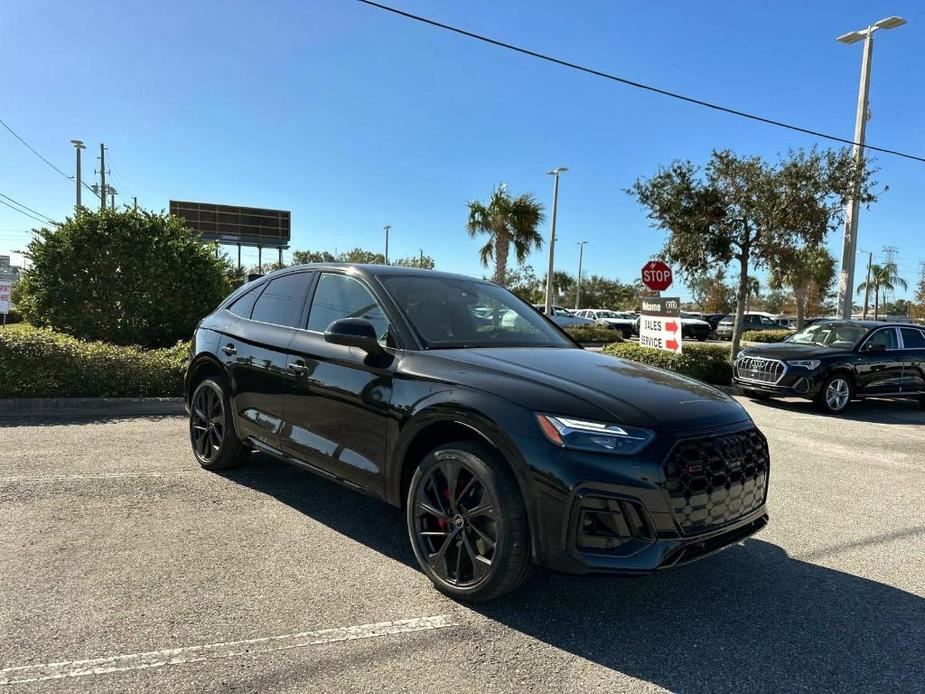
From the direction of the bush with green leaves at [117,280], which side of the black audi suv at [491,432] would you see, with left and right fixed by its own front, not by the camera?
back

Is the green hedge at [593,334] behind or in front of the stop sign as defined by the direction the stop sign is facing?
behind

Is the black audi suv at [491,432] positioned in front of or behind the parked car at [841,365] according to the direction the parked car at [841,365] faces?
in front

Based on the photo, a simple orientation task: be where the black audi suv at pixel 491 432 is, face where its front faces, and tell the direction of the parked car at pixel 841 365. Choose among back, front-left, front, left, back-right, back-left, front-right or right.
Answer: left

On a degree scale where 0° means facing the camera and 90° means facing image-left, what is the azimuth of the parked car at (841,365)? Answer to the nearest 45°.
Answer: approximately 45°

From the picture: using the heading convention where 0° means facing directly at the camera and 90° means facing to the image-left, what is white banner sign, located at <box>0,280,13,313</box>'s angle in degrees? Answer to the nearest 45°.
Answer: approximately 0°

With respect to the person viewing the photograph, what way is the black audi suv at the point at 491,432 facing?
facing the viewer and to the right of the viewer

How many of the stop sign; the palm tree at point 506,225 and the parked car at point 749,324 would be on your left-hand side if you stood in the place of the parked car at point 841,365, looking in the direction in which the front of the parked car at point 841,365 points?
0

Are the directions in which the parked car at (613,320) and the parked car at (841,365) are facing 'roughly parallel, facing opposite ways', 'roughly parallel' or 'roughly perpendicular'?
roughly perpendicular

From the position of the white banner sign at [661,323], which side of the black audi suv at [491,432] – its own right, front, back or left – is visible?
left

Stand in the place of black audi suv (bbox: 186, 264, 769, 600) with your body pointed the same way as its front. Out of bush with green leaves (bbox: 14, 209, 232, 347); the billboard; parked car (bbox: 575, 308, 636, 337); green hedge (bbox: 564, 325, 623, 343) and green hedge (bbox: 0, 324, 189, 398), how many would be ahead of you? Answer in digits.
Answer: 0

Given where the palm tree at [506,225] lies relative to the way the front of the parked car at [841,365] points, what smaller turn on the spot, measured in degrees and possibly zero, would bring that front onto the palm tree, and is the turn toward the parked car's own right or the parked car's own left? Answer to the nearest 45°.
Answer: approximately 90° to the parked car's own right

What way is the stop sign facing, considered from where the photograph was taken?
facing the viewer

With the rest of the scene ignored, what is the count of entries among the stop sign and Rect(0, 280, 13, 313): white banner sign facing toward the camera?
2

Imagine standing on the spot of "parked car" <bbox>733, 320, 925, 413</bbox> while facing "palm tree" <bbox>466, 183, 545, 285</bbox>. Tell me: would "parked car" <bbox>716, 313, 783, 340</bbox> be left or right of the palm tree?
right

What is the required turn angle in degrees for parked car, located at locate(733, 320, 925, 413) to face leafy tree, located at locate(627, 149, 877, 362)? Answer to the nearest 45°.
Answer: approximately 90° to its right
